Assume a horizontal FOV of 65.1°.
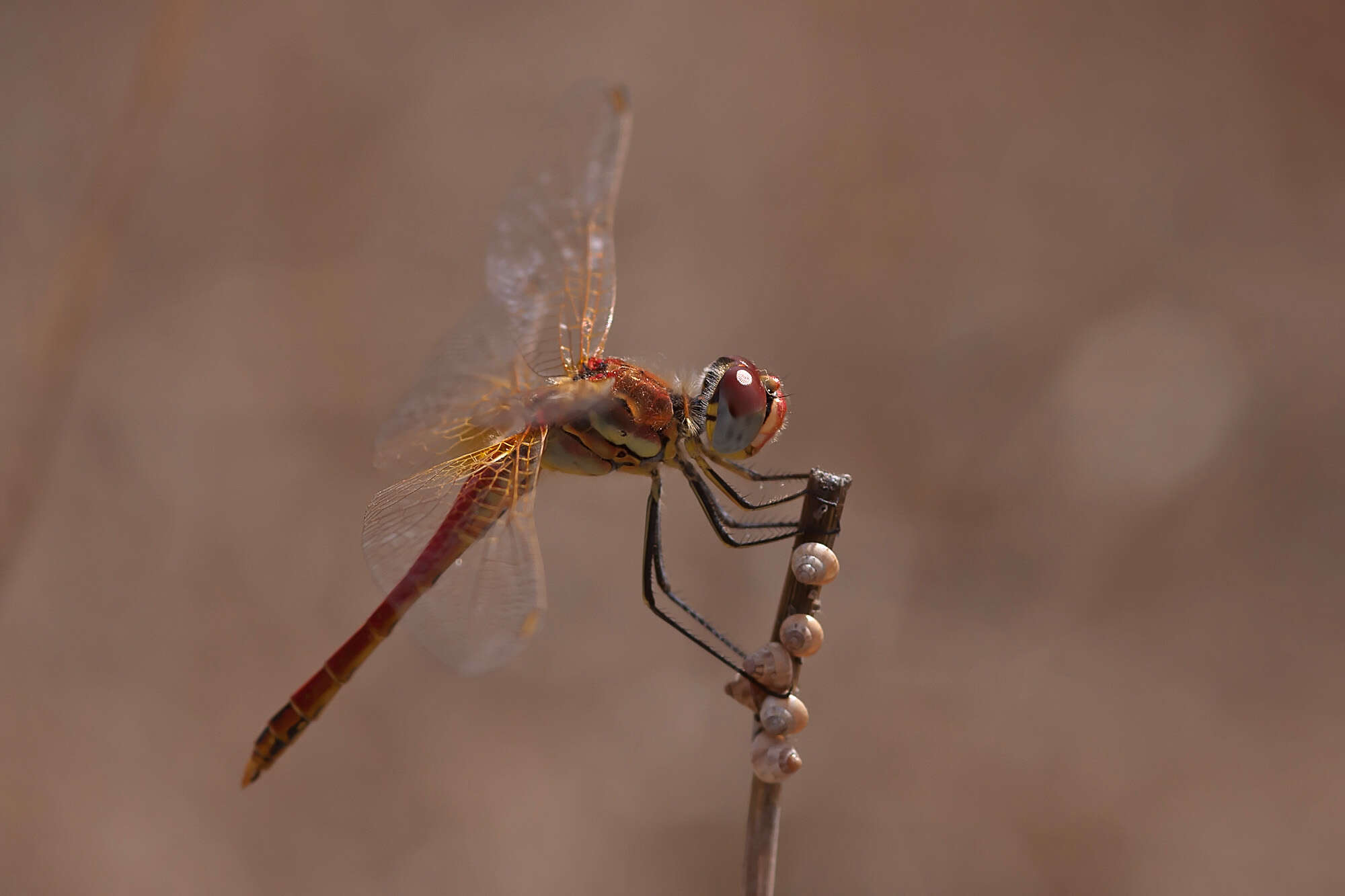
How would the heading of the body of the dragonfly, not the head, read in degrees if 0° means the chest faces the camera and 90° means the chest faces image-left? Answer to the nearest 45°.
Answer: approximately 270°
